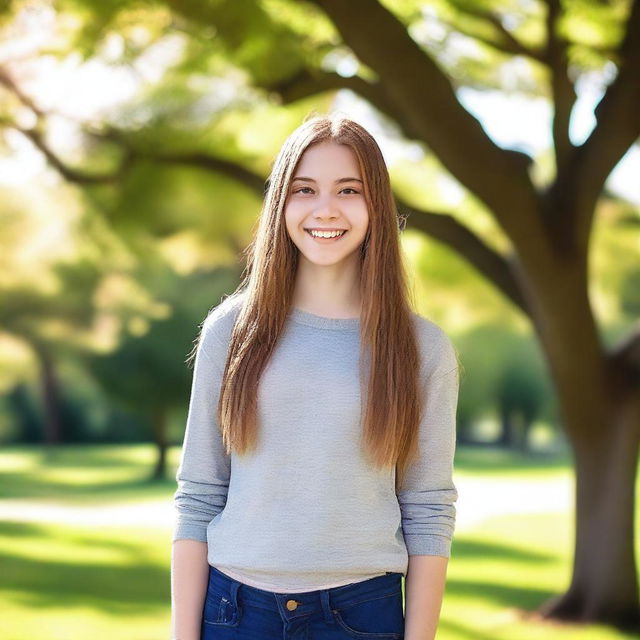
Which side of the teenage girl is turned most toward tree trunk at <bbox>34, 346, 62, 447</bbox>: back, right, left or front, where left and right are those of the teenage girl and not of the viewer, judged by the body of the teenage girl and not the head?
back

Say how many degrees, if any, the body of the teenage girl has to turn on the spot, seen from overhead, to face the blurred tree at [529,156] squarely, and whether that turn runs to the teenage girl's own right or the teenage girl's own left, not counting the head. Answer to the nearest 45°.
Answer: approximately 180°

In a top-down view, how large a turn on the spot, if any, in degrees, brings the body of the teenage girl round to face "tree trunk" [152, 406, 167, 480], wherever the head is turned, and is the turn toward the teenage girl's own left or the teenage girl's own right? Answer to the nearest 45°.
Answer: approximately 180°

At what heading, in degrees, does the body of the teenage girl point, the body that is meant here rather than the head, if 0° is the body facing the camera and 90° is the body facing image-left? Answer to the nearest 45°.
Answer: approximately 0°

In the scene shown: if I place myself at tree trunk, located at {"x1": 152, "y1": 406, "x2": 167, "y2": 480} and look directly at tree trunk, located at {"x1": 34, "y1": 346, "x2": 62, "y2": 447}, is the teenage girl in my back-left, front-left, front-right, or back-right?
back-left
